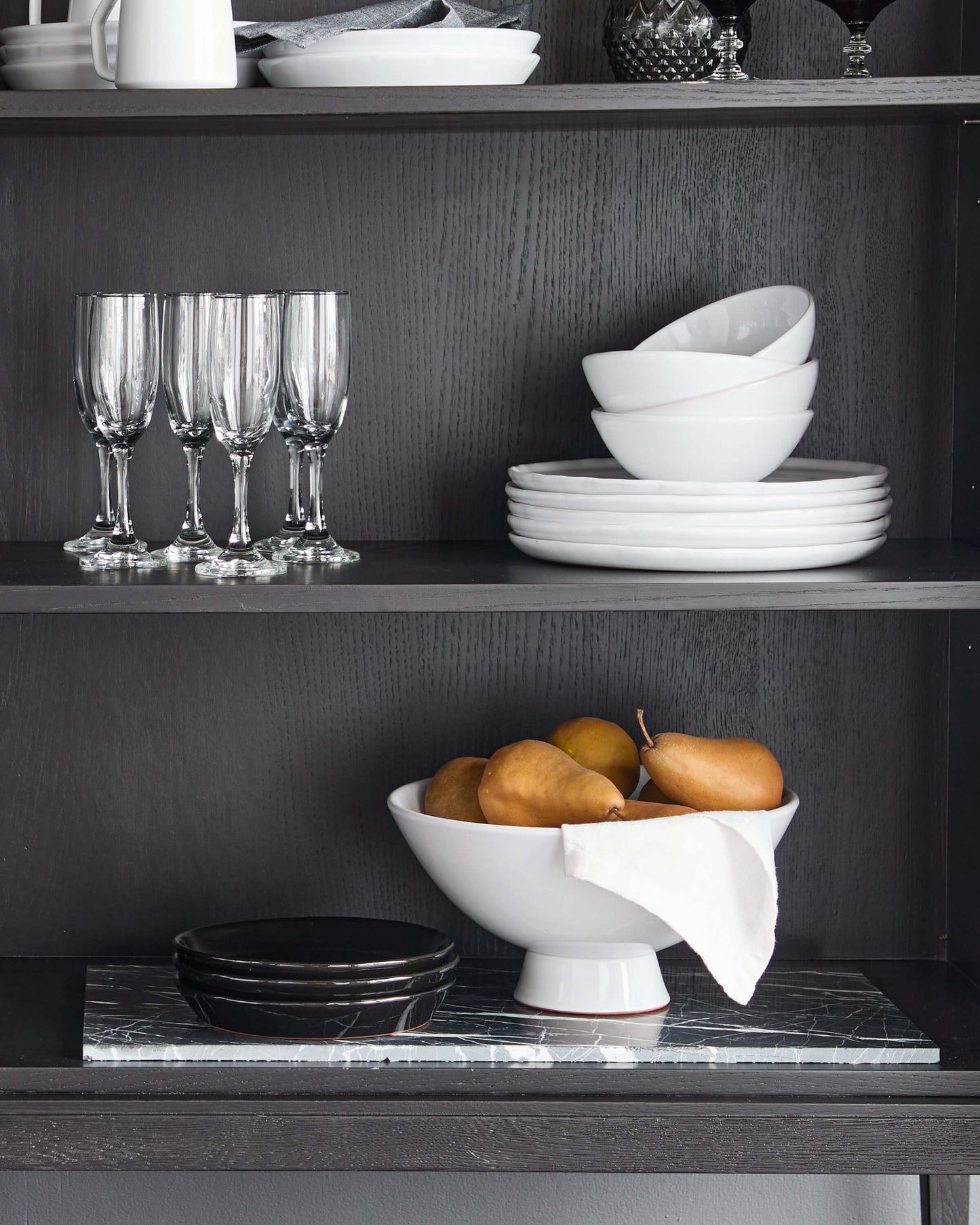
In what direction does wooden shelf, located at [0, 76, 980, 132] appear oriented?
toward the camera

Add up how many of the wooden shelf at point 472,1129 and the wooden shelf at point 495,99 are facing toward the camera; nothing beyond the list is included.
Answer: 2

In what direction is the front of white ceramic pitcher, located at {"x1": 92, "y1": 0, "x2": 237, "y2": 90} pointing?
to the viewer's right

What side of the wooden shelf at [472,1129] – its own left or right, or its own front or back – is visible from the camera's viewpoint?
front

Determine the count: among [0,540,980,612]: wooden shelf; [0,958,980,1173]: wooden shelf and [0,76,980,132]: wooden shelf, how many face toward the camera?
3
